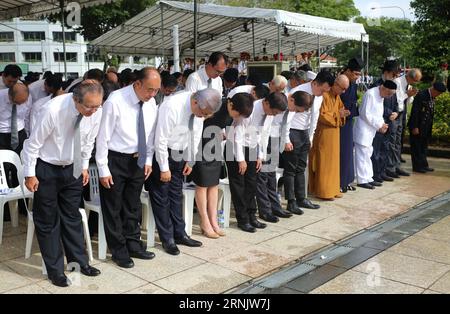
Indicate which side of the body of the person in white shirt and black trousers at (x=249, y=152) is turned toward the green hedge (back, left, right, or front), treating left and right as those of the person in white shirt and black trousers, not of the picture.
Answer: left

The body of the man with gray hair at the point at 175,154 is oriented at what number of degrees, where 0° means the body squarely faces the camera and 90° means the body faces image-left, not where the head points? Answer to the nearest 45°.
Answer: approximately 315°

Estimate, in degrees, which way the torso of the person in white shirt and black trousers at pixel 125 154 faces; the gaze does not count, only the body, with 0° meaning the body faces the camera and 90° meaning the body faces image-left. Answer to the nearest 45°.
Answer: approximately 315°

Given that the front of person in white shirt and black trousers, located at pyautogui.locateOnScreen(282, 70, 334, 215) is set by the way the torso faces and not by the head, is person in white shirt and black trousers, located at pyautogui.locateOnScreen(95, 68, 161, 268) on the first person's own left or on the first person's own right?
on the first person's own right

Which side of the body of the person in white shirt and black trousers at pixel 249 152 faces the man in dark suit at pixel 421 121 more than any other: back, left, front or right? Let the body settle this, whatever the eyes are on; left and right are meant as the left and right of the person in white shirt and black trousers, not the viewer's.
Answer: left

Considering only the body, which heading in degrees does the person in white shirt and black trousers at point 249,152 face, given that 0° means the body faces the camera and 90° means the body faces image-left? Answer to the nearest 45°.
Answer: approximately 315°

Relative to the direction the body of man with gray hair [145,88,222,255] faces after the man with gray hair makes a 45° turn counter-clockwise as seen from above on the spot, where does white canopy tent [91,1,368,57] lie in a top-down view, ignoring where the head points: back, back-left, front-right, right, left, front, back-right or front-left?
left
